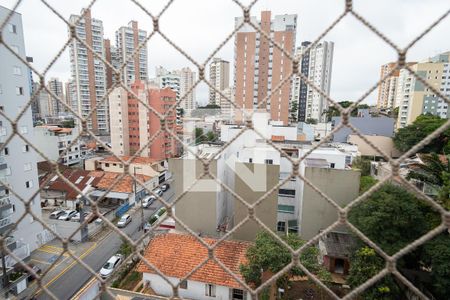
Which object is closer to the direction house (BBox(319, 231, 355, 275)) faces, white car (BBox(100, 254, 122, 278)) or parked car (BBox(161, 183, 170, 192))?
the white car

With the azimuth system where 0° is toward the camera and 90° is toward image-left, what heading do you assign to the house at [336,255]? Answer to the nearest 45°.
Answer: approximately 0°

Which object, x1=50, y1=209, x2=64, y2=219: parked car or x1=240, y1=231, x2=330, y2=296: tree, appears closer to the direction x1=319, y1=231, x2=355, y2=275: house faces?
the tree

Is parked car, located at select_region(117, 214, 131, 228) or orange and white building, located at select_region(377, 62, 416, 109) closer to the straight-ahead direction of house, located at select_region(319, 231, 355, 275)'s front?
the parked car
